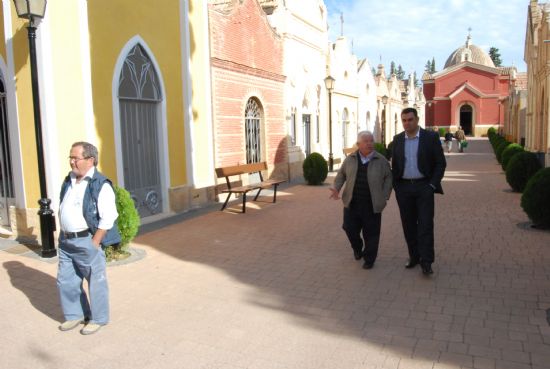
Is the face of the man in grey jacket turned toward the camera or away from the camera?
toward the camera

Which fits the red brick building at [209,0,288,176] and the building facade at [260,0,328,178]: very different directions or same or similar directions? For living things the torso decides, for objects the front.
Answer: same or similar directions

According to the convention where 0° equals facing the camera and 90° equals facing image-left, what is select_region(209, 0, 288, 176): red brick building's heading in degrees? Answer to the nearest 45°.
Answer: approximately 315°

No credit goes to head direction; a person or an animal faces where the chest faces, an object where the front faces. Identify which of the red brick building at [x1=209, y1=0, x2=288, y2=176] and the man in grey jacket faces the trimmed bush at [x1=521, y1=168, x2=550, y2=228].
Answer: the red brick building

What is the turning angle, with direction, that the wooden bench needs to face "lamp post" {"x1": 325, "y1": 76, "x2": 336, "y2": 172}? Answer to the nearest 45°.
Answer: approximately 90° to its left

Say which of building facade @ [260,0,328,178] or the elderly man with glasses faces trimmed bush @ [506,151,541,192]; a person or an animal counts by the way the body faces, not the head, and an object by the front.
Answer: the building facade

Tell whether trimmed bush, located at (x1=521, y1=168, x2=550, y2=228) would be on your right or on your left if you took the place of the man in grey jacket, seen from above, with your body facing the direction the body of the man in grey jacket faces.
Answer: on your left

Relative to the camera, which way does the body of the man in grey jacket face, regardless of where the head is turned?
toward the camera

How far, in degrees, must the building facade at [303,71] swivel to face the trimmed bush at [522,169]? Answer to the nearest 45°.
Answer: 0° — it already faces it

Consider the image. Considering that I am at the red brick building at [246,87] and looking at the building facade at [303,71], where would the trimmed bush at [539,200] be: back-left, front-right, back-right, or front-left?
back-right

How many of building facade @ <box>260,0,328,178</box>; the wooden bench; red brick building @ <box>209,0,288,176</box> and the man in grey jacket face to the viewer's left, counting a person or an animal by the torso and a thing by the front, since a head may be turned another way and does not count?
0

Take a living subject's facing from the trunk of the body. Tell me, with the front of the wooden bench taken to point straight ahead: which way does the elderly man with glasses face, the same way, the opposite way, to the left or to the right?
to the right

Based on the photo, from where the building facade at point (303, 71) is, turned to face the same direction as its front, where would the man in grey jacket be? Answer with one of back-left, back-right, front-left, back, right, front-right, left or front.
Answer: front-right

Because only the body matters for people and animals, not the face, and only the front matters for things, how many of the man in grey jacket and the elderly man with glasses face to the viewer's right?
0

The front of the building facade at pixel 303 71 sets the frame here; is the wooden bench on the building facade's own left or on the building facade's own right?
on the building facade's own right

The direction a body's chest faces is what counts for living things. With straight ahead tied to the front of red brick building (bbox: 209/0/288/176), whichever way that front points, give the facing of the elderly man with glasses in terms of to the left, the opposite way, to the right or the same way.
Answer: to the right
